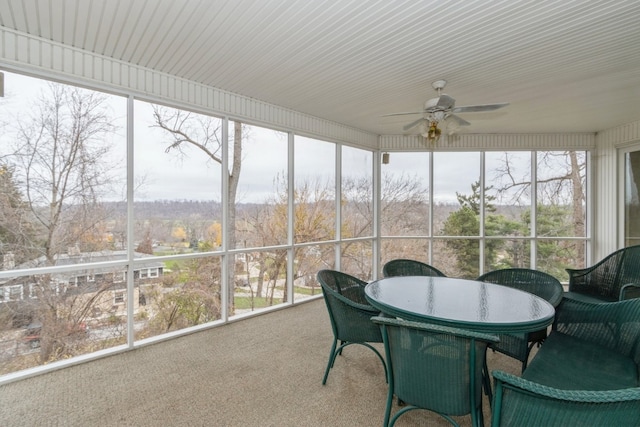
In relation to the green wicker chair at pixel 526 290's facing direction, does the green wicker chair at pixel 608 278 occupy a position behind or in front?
behind

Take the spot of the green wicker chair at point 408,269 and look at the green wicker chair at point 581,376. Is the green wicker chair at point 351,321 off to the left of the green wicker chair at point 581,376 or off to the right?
right

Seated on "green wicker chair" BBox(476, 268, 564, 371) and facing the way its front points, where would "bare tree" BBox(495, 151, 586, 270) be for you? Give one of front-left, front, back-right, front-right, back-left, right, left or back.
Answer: back-right

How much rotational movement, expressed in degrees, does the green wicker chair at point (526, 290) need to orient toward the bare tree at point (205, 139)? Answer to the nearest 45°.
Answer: approximately 45° to its right

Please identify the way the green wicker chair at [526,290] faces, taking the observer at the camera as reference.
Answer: facing the viewer and to the left of the viewer

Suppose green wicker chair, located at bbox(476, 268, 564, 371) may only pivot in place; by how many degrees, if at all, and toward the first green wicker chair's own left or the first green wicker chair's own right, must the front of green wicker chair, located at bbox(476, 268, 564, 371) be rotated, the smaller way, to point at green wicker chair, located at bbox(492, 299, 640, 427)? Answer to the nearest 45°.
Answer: approximately 45° to the first green wicker chair's own left

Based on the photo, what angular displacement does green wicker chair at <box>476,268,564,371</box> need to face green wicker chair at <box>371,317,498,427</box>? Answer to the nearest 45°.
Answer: approximately 45° to its left

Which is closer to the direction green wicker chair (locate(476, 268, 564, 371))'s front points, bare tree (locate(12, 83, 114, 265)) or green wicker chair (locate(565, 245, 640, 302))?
the bare tree

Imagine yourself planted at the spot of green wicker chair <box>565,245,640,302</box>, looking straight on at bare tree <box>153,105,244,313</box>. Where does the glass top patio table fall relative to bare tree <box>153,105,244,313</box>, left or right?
left

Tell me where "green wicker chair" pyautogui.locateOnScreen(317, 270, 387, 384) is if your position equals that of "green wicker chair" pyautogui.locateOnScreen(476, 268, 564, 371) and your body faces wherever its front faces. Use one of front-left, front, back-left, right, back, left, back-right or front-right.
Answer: front

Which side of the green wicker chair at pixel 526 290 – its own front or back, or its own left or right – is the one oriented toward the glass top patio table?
front

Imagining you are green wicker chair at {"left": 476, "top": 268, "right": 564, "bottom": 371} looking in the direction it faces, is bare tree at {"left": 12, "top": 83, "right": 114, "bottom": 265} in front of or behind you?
in front
